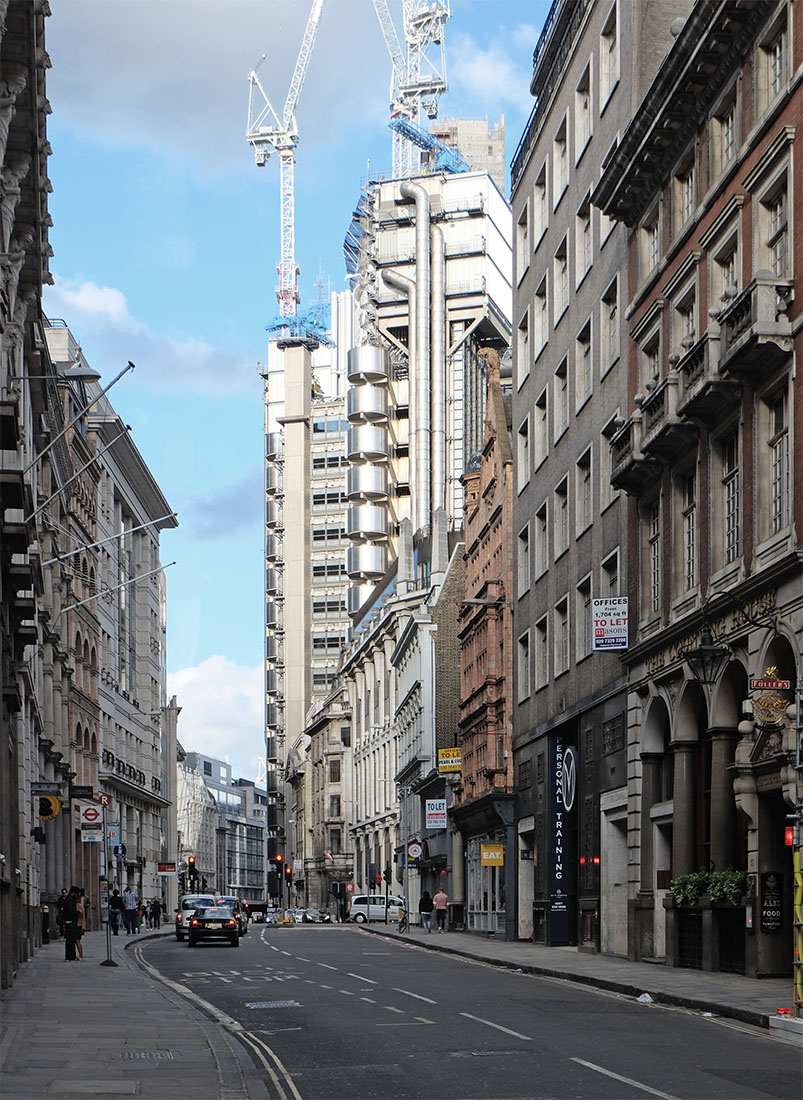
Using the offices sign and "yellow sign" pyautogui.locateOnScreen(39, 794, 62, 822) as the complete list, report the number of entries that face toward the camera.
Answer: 2

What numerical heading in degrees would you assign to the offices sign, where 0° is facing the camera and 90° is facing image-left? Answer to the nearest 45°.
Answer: approximately 0°

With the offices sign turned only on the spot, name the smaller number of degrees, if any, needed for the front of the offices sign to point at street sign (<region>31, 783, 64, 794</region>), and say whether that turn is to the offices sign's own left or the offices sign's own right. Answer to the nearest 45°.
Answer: approximately 135° to the offices sign's own right

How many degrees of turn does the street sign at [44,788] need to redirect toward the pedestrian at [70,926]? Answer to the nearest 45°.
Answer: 0° — it already faces them

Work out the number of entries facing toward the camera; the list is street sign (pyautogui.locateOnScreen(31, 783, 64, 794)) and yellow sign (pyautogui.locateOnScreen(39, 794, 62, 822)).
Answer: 2
